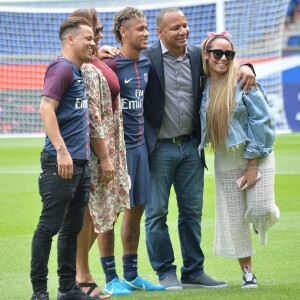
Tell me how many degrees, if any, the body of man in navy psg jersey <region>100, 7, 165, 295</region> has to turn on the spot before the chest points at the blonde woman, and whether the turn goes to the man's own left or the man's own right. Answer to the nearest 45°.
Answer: approximately 45° to the man's own left

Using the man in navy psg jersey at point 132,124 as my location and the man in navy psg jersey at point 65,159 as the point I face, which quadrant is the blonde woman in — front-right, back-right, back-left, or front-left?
back-left

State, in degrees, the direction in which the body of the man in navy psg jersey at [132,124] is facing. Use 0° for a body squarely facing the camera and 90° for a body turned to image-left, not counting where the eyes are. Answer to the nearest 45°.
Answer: approximately 315°

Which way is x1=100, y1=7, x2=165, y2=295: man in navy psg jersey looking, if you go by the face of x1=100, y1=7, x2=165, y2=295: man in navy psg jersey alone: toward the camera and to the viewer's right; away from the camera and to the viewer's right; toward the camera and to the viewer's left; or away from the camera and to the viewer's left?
toward the camera and to the viewer's right

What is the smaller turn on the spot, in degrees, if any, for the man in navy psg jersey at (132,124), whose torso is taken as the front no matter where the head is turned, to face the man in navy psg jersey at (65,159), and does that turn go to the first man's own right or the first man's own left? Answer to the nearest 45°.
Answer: approximately 90° to the first man's own right

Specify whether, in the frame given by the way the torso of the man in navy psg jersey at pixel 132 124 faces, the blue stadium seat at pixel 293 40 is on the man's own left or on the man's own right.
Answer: on the man's own left
